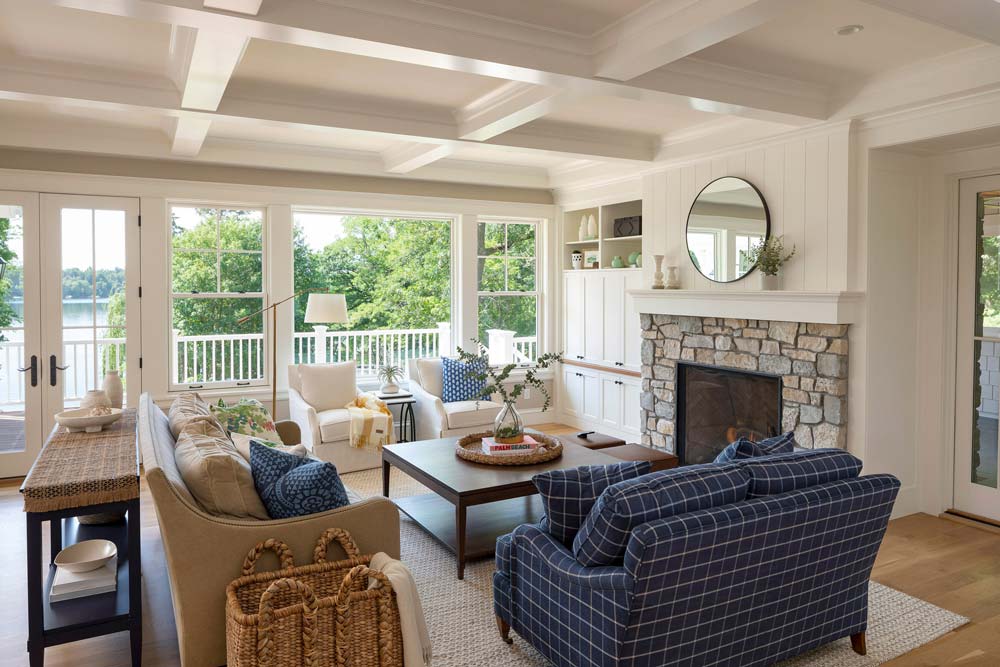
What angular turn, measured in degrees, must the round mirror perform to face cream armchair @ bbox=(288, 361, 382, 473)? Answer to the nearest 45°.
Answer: approximately 45° to its right

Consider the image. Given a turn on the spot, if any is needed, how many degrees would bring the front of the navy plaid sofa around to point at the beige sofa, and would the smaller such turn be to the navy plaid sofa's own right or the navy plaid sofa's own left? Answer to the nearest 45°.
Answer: approximately 45° to the navy plaid sofa's own left

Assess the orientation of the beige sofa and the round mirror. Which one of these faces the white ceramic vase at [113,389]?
the round mirror

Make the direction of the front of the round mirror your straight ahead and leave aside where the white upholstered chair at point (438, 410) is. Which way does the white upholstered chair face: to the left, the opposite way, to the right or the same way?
to the left

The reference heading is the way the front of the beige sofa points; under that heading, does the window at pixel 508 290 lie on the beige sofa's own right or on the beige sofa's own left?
on the beige sofa's own left

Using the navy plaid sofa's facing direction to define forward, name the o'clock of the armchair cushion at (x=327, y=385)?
The armchair cushion is roughly at 12 o'clock from the navy plaid sofa.

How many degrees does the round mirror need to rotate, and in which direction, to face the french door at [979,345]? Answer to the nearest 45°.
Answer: approximately 135° to its left

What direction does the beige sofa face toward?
to the viewer's right

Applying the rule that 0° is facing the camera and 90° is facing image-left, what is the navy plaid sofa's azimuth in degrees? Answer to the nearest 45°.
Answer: approximately 135°

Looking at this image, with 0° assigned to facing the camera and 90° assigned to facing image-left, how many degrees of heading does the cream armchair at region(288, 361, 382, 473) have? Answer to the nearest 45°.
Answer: approximately 315°

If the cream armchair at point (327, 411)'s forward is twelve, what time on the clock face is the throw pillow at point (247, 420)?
The throw pillow is roughly at 2 o'clock from the cream armchair.

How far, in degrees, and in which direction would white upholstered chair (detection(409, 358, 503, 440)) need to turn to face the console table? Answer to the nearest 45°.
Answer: approximately 45° to its right

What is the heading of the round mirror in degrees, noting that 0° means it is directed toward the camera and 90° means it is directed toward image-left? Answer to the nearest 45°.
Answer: approximately 45°

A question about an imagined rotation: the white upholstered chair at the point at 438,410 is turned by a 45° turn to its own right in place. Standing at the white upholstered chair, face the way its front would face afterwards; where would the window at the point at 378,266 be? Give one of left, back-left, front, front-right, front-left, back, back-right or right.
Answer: back

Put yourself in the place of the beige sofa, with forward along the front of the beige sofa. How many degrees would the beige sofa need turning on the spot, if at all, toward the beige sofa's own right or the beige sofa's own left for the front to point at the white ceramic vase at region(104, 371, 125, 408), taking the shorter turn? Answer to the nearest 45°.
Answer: approximately 90° to the beige sofa's own left

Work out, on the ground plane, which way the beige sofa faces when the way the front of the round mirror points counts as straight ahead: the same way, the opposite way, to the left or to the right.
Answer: the opposite way
